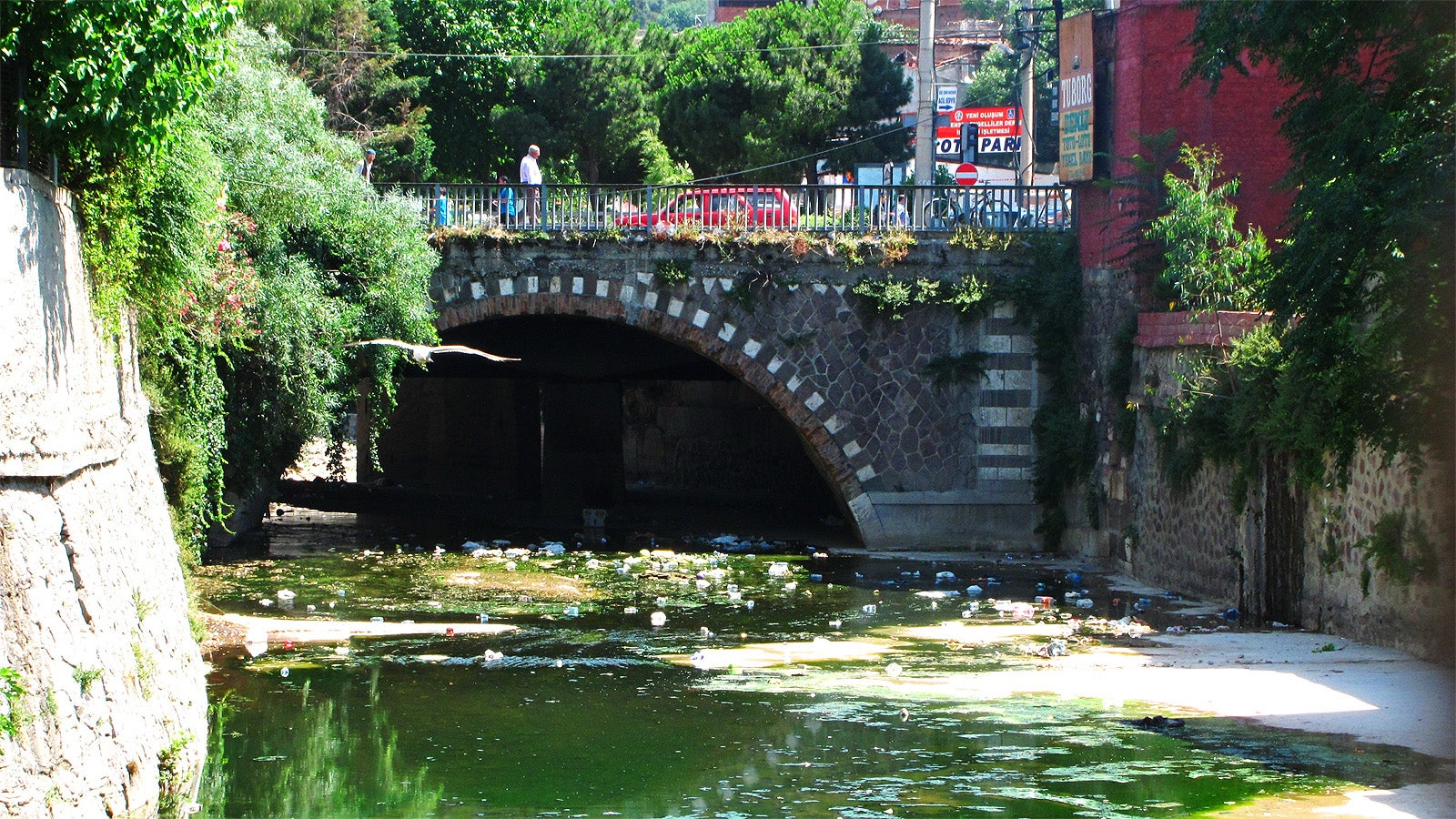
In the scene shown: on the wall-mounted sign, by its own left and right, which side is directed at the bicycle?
right

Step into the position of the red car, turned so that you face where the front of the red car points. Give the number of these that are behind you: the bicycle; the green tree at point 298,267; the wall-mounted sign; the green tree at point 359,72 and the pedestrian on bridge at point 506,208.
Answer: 2

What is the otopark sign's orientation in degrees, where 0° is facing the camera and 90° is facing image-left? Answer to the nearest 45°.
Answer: approximately 0°

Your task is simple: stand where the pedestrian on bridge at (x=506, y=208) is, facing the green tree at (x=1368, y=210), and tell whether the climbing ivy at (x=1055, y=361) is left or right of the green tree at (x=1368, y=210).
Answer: left

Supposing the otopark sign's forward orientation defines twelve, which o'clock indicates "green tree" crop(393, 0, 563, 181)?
The green tree is roughly at 2 o'clock from the otopark sign.

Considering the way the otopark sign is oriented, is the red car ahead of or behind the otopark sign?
ahead

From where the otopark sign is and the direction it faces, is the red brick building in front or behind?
in front

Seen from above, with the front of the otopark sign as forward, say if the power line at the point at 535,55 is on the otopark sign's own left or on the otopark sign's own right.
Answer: on the otopark sign's own right

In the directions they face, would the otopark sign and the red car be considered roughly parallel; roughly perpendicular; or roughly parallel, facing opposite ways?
roughly perpendicular

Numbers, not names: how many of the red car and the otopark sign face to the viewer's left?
1

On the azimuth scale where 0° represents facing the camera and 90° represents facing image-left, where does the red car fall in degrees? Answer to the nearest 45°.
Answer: approximately 90°

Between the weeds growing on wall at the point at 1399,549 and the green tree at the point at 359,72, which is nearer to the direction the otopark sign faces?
the weeds growing on wall

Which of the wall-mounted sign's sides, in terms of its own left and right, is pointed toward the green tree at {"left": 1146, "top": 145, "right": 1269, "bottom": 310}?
left
